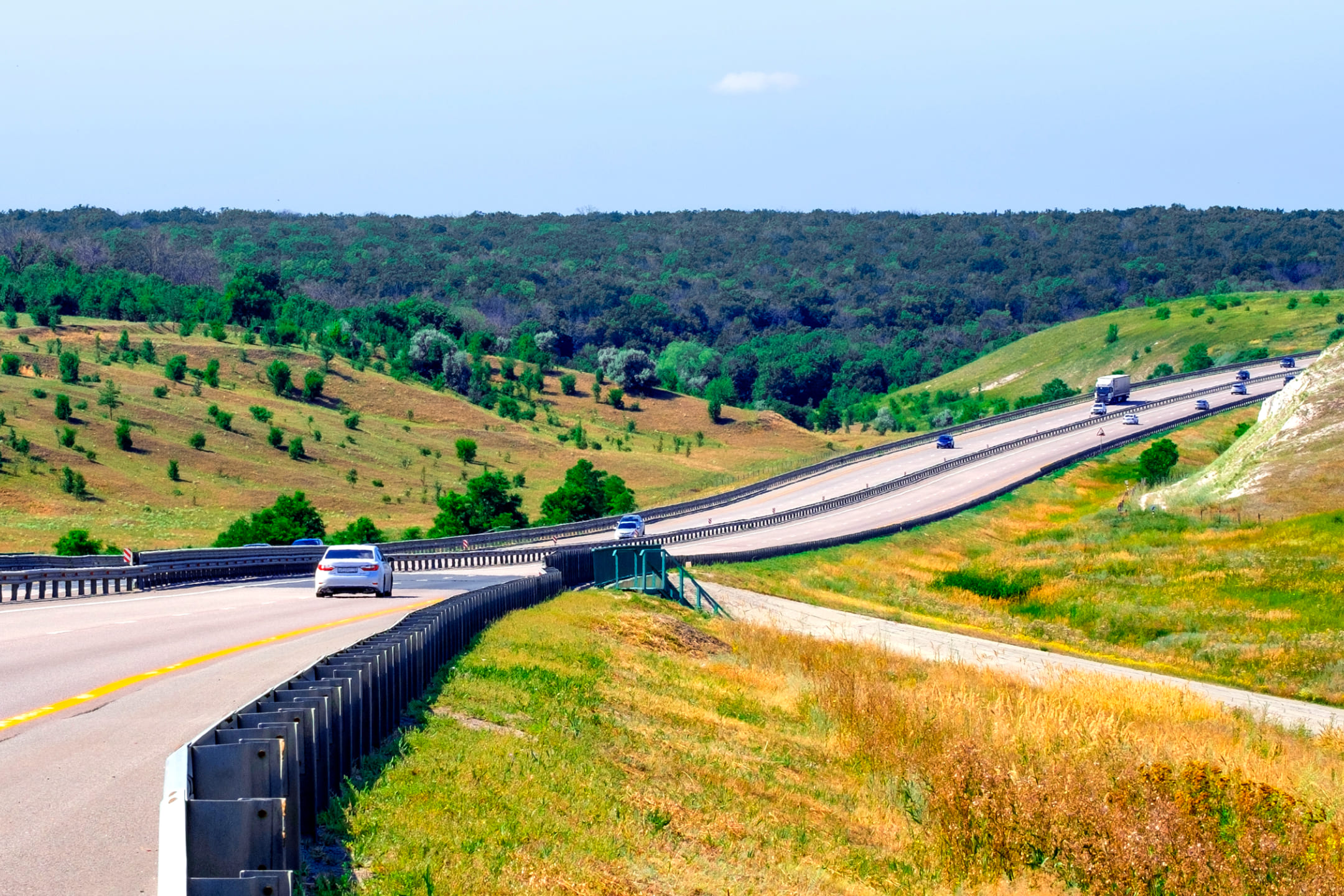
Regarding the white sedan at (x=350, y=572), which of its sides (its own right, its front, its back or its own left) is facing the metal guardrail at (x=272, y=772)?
back

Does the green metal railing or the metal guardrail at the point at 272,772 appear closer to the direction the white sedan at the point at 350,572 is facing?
the green metal railing

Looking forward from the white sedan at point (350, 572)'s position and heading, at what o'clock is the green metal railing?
The green metal railing is roughly at 2 o'clock from the white sedan.

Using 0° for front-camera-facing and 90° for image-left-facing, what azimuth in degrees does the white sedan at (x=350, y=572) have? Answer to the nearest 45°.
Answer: approximately 180°
